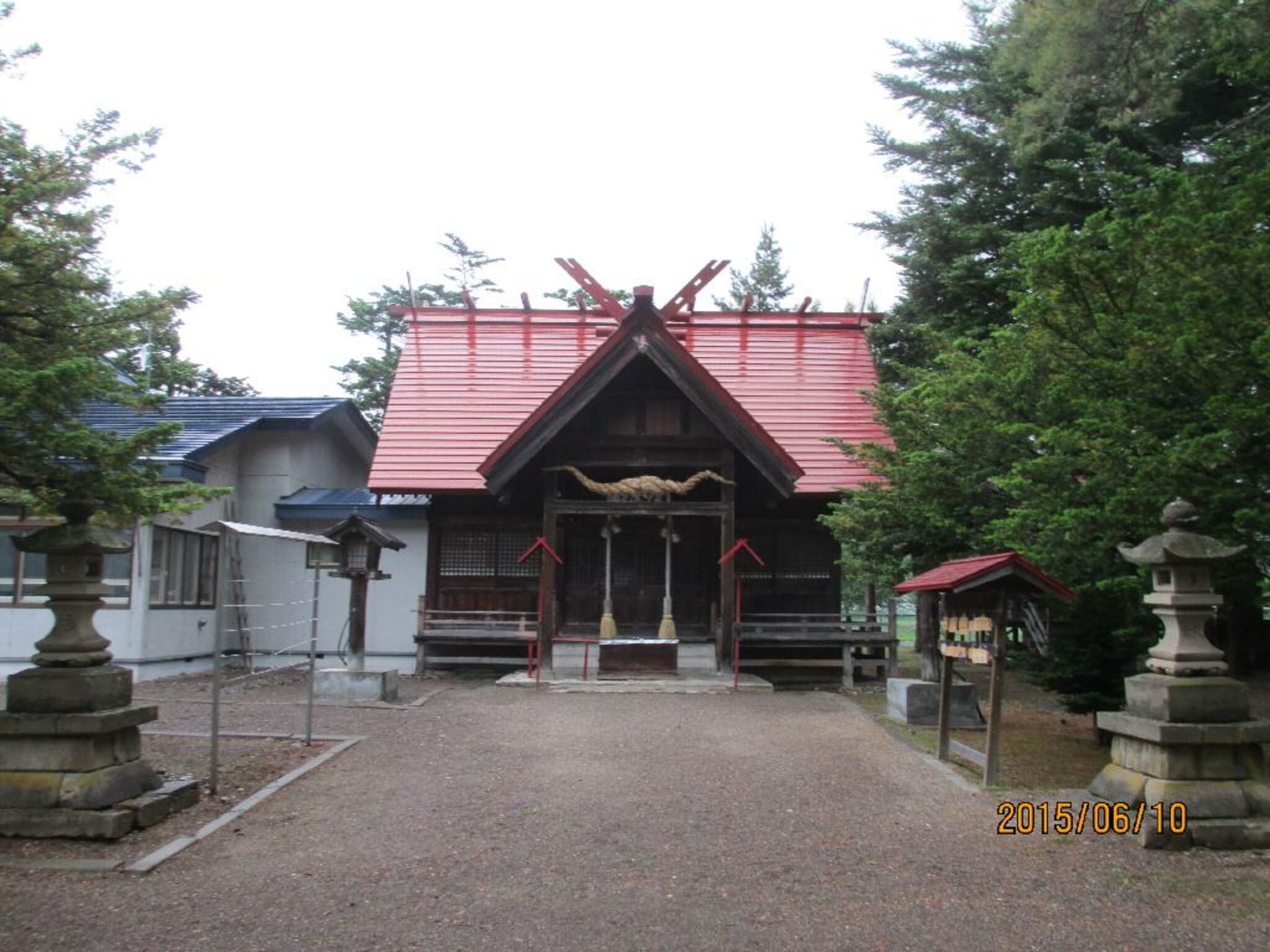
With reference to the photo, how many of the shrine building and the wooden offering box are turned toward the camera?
2

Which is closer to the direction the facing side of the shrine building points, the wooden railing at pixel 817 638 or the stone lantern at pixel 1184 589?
the stone lantern

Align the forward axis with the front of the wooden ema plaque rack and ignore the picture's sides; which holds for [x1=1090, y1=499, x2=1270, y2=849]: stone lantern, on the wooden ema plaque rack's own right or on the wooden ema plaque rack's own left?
on the wooden ema plaque rack's own left

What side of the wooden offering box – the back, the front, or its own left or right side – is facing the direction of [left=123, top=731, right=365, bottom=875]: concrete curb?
front

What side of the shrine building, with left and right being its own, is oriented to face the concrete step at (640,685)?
front

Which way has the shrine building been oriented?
toward the camera

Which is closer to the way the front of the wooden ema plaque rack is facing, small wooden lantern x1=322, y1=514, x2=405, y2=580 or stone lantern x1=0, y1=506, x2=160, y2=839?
the stone lantern

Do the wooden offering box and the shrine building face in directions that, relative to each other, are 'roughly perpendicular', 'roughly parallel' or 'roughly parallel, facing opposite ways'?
roughly parallel

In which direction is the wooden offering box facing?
toward the camera

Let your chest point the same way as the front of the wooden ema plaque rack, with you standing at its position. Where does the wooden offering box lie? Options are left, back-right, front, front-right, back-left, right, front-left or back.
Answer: right

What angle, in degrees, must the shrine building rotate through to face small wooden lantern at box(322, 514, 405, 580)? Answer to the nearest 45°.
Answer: approximately 45° to its right

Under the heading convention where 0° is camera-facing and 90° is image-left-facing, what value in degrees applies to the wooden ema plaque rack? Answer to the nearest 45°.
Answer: approximately 45°
